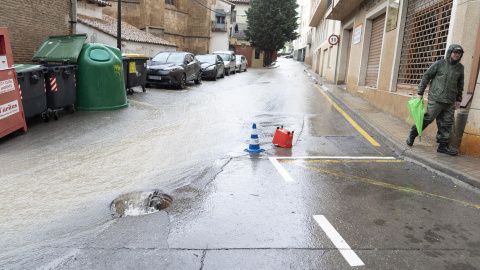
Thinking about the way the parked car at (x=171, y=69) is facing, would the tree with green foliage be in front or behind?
behind

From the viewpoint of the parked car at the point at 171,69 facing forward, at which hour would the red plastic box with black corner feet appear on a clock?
The red plastic box with black corner feet is roughly at 10 o'clock from the parked car.

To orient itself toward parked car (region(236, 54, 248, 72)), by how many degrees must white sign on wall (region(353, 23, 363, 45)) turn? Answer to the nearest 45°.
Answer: approximately 90° to its right

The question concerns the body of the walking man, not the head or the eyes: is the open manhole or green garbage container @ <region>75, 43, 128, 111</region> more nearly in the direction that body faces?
the open manhole

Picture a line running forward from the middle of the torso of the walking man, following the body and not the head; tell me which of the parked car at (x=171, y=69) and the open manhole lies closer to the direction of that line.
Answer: the open manhole

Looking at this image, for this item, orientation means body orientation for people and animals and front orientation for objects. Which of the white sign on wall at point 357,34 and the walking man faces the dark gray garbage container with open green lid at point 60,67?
the white sign on wall

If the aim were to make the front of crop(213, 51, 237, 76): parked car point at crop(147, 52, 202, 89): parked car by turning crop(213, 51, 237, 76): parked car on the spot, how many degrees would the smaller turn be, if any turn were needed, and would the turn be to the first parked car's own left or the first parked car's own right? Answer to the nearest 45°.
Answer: approximately 45° to the first parked car's own left

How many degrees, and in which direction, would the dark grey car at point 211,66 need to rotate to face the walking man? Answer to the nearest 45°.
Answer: approximately 45° to its left

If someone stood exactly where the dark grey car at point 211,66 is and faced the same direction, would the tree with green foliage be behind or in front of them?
behind

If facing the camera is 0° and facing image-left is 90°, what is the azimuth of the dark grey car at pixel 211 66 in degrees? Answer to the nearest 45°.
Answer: approximately 45°

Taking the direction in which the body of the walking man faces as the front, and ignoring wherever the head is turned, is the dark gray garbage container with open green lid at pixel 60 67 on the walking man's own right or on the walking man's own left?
on the walking man's own right
